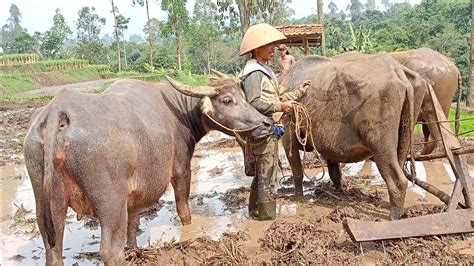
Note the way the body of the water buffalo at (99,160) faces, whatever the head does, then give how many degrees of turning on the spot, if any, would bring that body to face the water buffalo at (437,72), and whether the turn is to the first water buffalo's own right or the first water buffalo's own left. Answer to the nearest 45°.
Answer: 0° — it already faces it

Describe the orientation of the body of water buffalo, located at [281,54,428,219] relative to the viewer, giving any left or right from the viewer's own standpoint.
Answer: facing away from the viewer and to the left of the viewer

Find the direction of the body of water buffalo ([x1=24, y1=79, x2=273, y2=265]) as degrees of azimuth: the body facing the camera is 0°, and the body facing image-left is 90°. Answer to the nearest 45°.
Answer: approximately 225°

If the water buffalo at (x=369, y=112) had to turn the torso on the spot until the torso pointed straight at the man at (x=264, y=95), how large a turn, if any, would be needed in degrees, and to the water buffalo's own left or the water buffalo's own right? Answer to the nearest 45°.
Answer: approximately 45° to the water buffalo's own left

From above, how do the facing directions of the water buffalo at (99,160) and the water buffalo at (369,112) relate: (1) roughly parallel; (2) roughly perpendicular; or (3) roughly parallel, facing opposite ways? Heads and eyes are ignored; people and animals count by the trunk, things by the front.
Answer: roughly perpendicular

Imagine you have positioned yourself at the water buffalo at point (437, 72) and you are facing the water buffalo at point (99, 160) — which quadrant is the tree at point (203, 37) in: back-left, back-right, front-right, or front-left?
back-right
